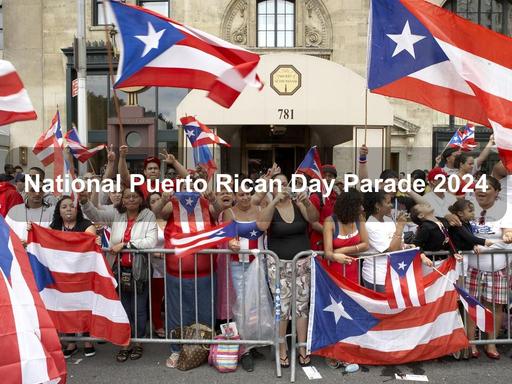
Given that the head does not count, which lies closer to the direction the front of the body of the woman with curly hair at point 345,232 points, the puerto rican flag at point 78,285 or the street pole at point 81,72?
the puerto rican flag

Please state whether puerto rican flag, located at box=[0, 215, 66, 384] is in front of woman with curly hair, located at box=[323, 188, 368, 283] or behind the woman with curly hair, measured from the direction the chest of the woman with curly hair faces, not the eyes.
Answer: in front

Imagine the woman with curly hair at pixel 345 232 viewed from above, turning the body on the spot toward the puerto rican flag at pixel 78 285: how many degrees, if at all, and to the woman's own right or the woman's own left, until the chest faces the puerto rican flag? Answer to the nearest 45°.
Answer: approximately 90° to the woman's own right

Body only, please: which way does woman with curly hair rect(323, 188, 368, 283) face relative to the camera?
toward the camera
